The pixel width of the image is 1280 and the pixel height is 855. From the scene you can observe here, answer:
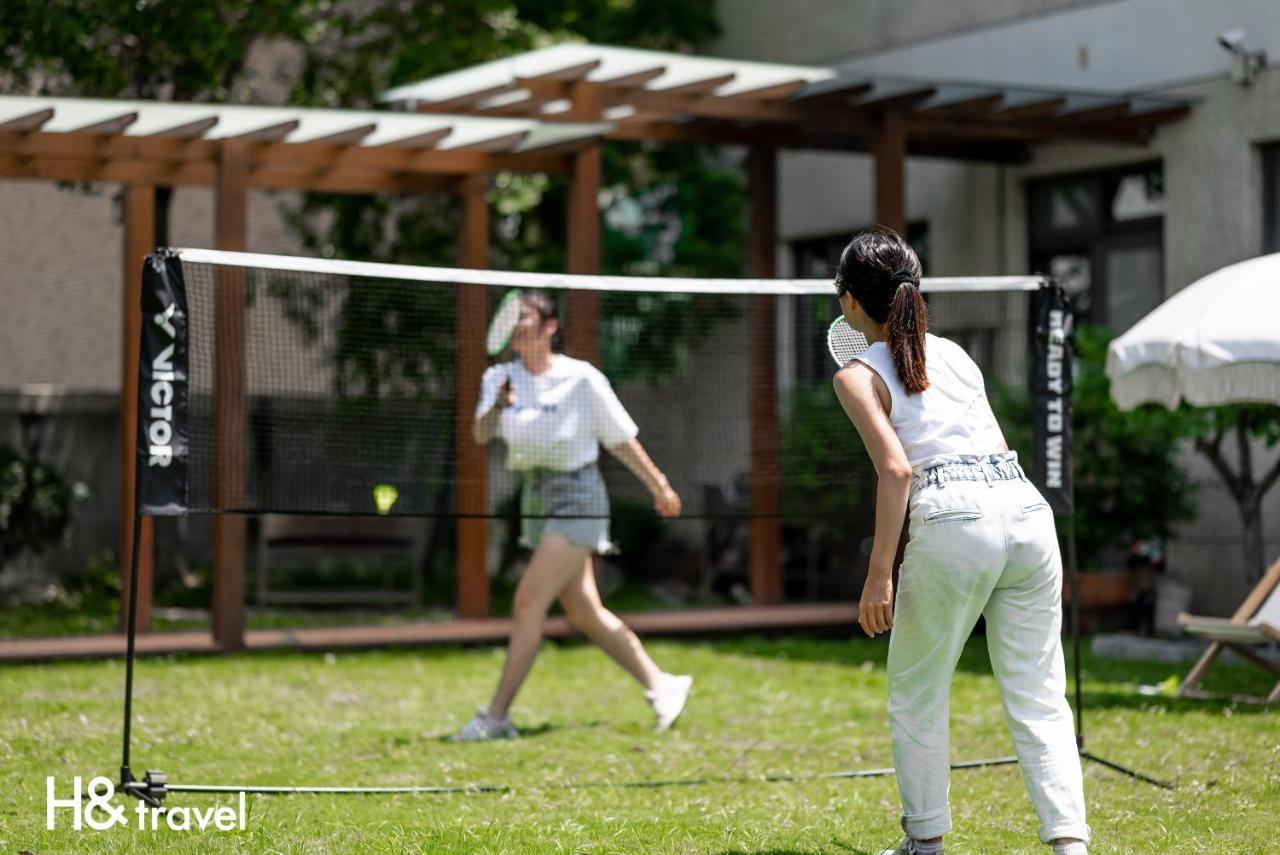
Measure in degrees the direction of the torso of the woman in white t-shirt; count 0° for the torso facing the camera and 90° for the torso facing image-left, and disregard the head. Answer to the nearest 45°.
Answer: approximately 45°

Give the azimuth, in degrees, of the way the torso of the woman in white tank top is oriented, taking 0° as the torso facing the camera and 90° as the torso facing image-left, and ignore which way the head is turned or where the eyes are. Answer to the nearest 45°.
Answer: approximately 135°

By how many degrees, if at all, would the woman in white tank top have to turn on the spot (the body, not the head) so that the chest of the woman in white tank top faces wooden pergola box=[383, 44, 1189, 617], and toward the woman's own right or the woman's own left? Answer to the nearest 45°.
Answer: approximately 45° to the woman's own right

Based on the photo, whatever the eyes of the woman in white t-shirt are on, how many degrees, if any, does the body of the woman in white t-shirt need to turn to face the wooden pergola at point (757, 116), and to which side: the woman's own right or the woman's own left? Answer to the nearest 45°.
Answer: approximately 135° to the woman's own right

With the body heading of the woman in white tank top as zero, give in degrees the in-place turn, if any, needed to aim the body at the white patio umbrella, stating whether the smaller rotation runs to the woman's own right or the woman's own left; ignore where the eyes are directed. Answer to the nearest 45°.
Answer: approximately 45° to the woman's own right

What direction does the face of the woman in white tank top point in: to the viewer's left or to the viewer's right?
to the viewer's left

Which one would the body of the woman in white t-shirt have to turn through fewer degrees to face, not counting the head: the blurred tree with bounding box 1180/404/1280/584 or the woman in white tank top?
the woman in white tank top

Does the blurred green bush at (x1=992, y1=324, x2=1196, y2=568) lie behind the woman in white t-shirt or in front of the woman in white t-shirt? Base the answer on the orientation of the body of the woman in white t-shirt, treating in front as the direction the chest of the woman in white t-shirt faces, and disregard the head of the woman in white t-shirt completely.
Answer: behind
